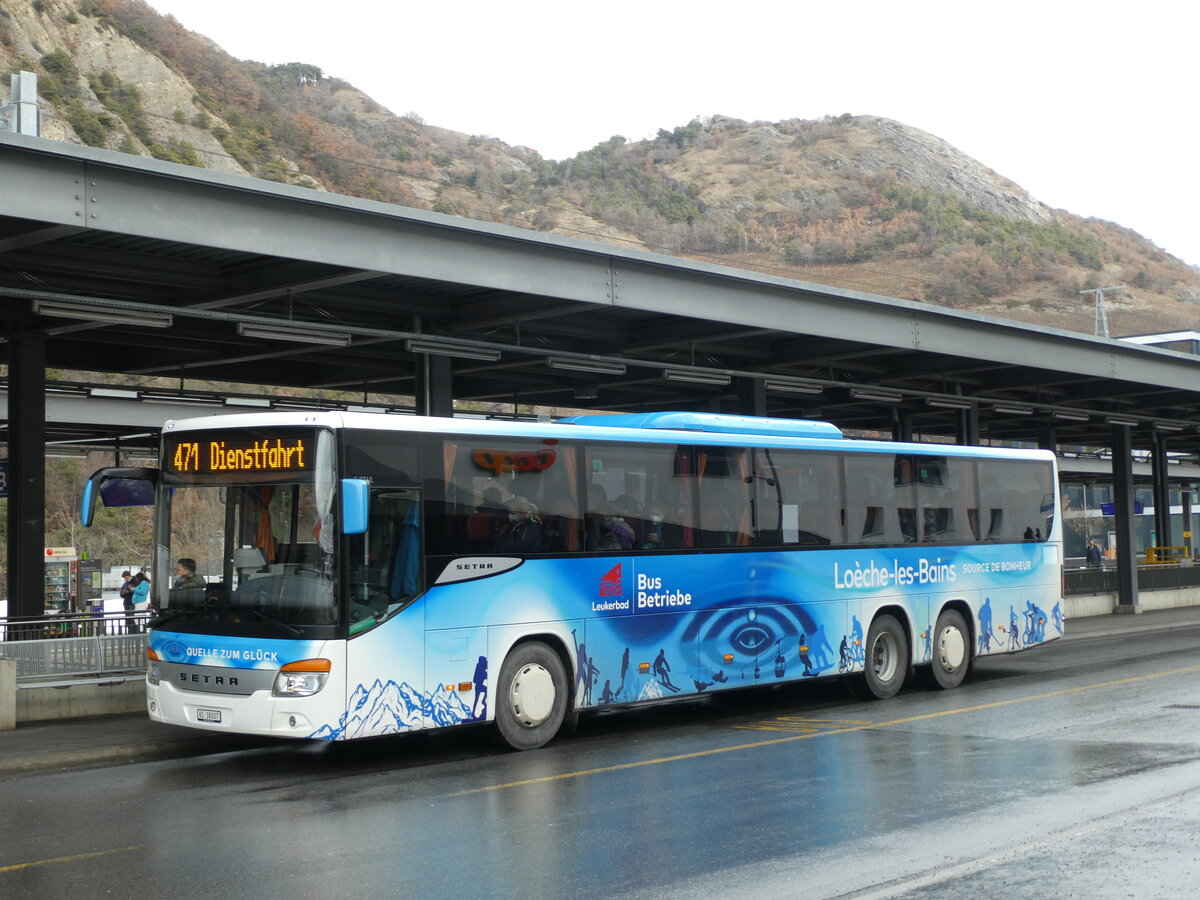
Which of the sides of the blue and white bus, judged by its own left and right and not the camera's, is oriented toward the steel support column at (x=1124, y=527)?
back

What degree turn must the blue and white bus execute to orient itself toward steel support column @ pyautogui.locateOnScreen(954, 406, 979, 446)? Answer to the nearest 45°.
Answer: approximately 180°

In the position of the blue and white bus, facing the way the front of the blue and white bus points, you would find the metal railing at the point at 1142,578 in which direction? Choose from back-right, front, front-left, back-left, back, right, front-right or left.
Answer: back

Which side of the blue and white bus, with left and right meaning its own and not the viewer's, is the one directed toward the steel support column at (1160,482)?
back

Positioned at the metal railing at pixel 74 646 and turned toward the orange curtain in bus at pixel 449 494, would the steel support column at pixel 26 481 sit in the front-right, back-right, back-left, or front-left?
back-left

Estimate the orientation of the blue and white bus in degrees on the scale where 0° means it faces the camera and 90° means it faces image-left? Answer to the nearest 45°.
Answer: approximately 45°

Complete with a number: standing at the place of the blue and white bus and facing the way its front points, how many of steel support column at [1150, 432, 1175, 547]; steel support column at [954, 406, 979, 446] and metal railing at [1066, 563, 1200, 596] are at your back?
3

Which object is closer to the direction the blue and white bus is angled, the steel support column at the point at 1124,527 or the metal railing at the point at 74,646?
the metal railing
